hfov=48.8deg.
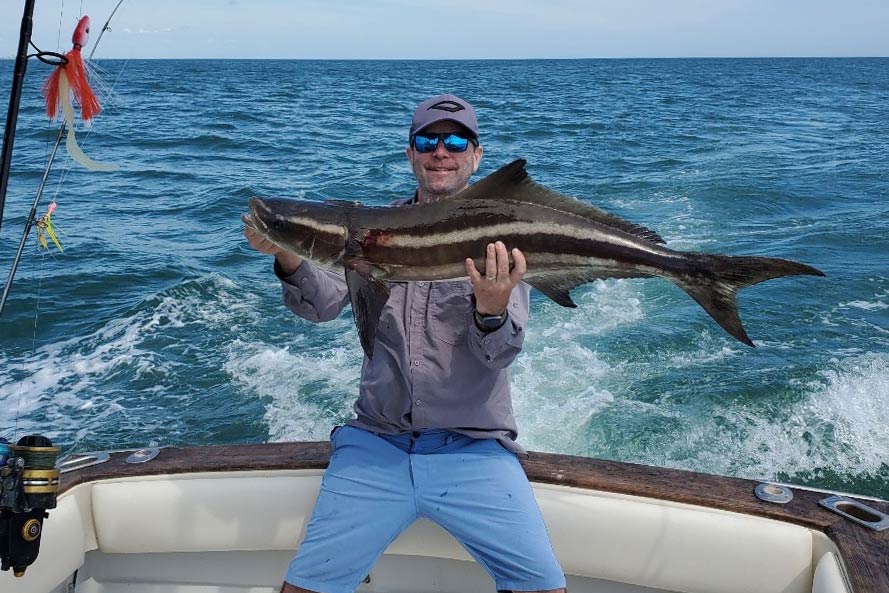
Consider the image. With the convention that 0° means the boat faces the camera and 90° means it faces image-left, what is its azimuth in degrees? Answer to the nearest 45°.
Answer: approximately 0°

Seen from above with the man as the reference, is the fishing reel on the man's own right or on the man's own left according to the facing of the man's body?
on the man's own right

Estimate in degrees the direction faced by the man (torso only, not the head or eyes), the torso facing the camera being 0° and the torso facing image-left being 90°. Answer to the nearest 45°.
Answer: approximately 0°
